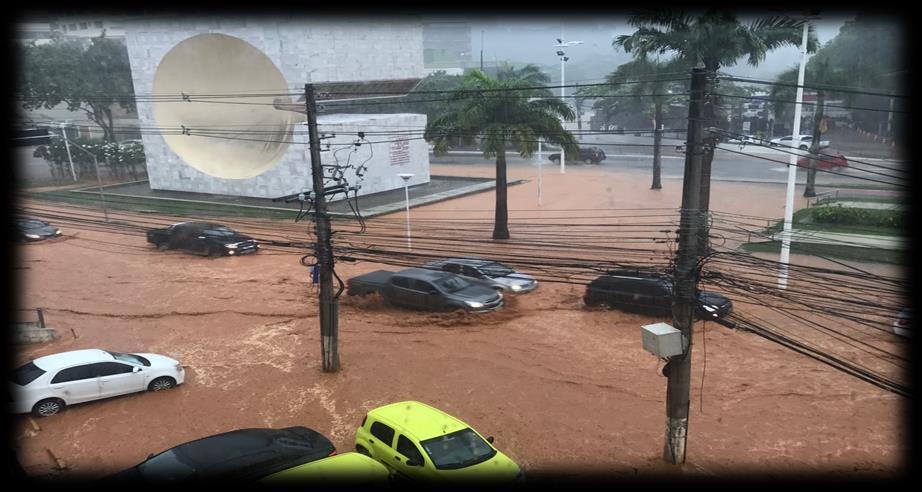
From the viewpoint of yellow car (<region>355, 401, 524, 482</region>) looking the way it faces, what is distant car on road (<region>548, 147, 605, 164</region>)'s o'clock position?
The distant car on road is roughly at 8 o'clock from the yellow car.

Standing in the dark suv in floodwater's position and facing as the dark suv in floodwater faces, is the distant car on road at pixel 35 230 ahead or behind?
behind

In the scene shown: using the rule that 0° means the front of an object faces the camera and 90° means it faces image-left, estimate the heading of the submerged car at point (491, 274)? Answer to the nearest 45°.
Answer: approximately 315°

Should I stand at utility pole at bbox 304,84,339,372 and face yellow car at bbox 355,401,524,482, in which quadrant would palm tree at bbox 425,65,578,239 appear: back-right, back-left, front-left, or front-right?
back-left

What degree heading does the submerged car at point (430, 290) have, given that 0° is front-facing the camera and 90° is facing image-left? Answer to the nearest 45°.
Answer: approximately 315°

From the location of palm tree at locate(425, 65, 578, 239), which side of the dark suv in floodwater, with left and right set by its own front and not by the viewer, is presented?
back

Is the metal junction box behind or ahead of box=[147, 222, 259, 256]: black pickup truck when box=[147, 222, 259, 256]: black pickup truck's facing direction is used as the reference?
ahead

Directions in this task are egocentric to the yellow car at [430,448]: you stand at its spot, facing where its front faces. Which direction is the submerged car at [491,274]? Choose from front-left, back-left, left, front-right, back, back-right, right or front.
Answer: back-left

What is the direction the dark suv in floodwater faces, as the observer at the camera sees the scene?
facing the viewer and to the right of the viewer

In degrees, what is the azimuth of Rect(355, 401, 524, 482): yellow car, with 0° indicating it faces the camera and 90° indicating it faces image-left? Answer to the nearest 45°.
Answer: approximately 315°

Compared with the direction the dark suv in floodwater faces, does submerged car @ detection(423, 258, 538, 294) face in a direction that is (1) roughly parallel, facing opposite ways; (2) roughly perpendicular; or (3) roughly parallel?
roughly parallel

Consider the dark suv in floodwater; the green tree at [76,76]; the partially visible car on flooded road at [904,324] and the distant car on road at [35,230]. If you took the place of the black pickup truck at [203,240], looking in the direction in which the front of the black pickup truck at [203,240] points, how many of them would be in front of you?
2

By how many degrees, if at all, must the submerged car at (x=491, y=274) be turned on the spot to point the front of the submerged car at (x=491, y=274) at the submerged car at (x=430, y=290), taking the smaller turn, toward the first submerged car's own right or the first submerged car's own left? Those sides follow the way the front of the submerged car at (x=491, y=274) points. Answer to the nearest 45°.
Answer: approximately 90° to the first submerged car's own right

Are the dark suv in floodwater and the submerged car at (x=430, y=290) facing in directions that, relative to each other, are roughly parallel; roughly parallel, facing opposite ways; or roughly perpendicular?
roughly parallel

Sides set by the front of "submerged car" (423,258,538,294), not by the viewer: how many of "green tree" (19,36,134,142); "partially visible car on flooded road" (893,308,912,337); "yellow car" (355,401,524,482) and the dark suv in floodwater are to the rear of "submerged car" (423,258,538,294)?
1

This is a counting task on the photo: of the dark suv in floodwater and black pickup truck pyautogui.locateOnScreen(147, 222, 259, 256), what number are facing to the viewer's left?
0
